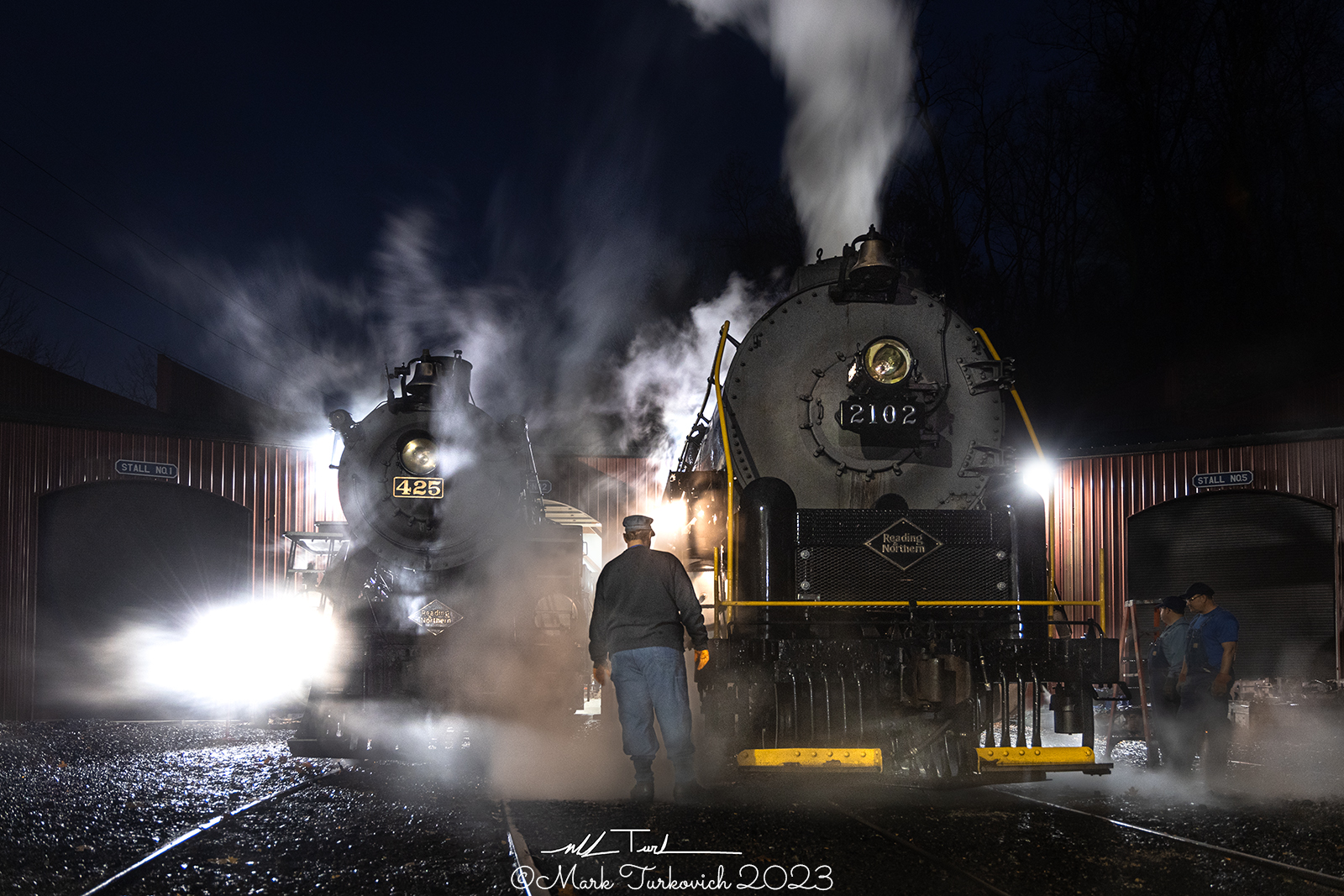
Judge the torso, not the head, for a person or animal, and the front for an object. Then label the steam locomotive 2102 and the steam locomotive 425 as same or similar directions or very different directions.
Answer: same or similar directions

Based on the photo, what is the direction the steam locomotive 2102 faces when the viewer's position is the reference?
facing the viewer

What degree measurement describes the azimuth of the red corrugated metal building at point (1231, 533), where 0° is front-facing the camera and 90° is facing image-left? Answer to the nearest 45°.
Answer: approximately 0°

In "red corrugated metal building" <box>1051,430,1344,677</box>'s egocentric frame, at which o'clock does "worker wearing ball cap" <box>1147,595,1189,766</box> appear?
The worker wearing ball cap is roughly at 12 o'clock from the red corrugated metal building.

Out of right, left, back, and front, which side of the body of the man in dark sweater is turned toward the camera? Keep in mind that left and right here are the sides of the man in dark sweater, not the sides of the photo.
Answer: back

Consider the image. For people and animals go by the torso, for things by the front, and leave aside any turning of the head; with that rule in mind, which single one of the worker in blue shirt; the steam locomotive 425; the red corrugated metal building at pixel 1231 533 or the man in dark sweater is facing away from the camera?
the man in dark sweater

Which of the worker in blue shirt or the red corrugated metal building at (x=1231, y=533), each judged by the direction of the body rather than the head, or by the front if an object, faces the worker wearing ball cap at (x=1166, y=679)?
the red corrugated metal building

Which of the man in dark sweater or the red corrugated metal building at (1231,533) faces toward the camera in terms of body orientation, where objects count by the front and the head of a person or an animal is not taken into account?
the red corrugated metal building

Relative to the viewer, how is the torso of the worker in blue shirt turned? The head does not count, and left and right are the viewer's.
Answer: facing the viewer and to the left of the viewer

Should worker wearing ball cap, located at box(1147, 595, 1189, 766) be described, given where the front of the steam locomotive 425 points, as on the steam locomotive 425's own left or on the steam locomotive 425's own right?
on the steam locomotive 425's own left

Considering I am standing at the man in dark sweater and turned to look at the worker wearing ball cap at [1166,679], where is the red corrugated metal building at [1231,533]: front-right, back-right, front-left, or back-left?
front-left

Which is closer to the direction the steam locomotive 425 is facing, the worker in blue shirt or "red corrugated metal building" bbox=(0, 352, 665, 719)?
the worker in blue shirt

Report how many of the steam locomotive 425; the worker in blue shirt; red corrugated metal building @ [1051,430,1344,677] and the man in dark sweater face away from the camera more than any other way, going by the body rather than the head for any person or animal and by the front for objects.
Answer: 1

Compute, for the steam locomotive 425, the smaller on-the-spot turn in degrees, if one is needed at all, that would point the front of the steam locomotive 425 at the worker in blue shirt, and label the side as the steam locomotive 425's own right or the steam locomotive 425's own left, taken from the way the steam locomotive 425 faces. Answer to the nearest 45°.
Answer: approximately 45° to the steam locomotive 425's own left

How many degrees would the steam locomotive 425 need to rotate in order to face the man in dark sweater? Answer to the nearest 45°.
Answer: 0° — it already faces them
